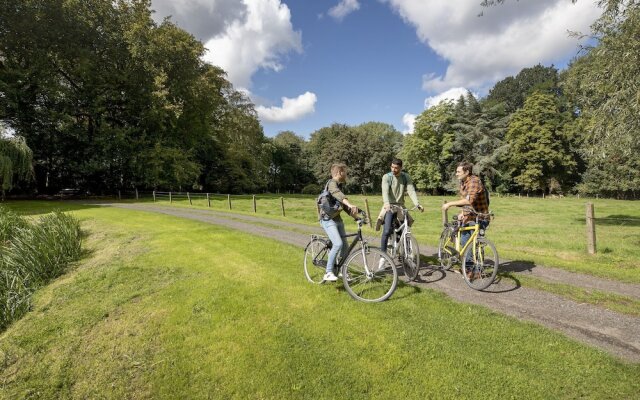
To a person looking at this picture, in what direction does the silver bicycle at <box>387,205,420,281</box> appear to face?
facing the viewer and to the right of the viewer

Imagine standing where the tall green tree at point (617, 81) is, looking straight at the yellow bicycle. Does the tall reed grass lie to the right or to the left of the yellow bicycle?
right

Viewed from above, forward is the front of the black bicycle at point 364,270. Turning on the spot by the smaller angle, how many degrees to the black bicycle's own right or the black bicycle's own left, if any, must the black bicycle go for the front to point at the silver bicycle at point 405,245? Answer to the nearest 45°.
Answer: approximately 90° to the black bicycle's own left

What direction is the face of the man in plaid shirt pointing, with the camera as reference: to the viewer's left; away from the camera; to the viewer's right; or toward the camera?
to the viewer's left

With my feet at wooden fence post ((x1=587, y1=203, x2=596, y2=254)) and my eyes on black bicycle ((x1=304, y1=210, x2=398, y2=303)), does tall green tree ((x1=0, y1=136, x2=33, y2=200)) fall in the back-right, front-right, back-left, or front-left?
front-right

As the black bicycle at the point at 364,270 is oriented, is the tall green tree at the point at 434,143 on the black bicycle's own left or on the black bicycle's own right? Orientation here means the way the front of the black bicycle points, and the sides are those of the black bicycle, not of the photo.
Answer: on the black bicycle's own left

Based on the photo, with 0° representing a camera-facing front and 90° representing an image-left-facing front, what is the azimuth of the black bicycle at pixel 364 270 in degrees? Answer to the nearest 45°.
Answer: approximately 315°

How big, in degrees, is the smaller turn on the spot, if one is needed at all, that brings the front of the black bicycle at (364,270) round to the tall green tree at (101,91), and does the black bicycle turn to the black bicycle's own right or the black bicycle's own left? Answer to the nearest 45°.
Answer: approximately 180°

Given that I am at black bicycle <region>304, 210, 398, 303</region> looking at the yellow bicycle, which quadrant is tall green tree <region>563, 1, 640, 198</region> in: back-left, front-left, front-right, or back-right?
front-left

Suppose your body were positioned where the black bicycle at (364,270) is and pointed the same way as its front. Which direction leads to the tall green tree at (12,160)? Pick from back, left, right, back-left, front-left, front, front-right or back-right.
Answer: back
